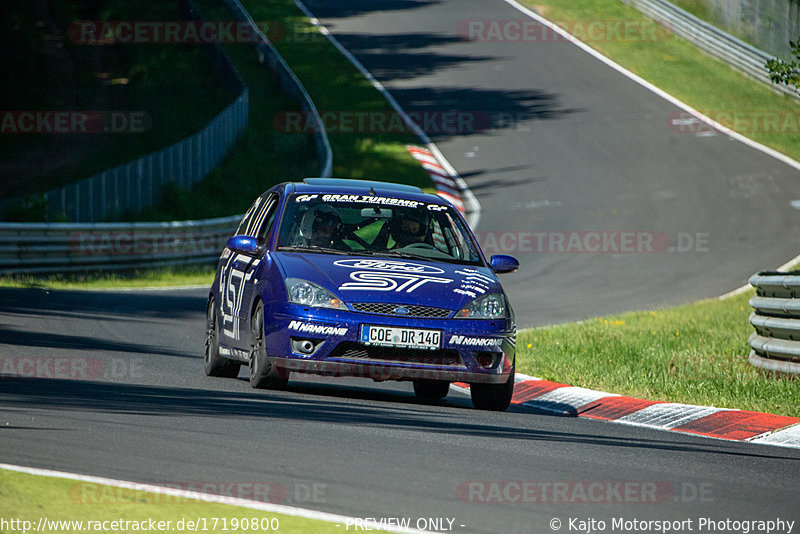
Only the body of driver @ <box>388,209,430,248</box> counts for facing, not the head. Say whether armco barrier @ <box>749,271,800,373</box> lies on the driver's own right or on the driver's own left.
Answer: on the driver's own left

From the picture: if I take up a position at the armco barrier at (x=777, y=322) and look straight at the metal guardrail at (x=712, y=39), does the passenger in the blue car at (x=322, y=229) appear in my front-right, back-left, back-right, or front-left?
back-left

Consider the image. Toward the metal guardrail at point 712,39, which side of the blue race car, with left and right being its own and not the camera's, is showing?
back

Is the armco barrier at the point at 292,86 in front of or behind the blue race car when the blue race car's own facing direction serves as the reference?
behind

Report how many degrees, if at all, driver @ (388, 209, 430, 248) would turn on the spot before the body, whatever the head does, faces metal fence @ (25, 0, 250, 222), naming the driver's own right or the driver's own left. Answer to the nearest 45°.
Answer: approximately 180°

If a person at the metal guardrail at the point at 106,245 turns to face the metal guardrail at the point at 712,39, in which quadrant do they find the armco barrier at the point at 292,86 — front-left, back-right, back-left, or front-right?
front-left

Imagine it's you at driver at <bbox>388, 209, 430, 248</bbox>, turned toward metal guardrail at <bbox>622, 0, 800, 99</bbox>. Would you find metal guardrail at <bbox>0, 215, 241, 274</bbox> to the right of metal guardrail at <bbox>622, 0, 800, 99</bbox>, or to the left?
left

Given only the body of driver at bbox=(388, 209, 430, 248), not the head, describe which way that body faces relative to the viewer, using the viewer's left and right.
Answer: facing the viewer

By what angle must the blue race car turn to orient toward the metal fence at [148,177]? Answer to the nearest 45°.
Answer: approximately 180°

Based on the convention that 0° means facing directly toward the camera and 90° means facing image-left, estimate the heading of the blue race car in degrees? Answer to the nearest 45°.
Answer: approximately 0°
